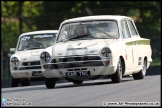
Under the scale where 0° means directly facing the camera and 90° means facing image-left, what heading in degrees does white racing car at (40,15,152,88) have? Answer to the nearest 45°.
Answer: approximately 45°

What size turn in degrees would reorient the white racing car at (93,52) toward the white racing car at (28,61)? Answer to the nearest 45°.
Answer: approximately 90° to its right

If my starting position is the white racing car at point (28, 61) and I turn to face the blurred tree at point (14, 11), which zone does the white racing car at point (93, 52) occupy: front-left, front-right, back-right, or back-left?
back-right

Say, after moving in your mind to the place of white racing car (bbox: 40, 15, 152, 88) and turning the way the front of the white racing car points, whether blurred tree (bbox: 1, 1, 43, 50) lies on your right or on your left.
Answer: on your right

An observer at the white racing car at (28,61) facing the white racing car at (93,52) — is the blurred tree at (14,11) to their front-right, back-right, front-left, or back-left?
back-left
